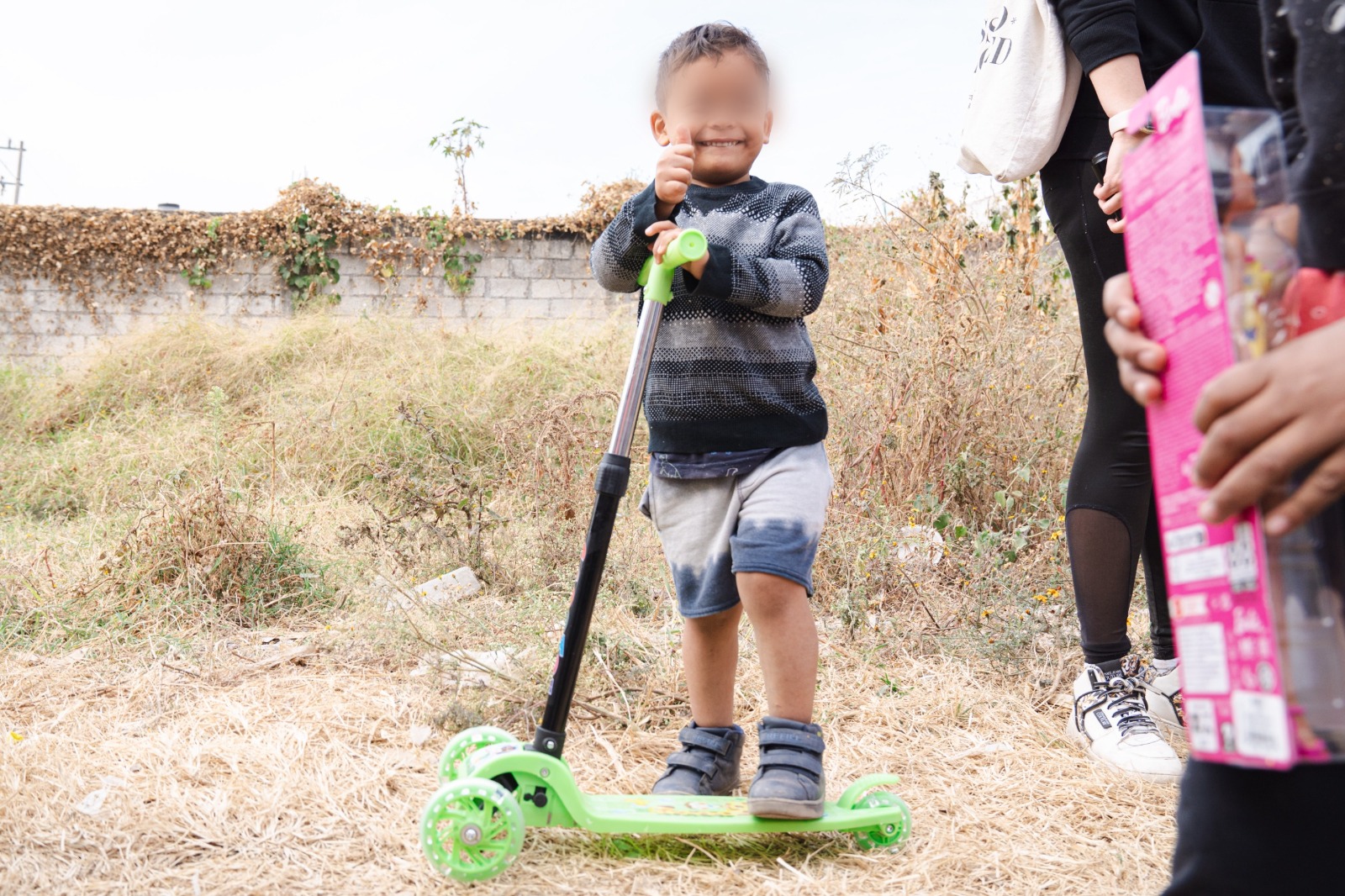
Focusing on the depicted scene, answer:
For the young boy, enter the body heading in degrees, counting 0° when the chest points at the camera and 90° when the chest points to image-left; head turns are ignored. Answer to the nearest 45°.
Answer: approximately 0°

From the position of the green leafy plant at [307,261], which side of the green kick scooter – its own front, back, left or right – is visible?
right

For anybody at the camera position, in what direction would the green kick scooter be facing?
facing to the left of the viewer
